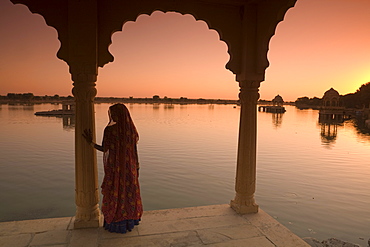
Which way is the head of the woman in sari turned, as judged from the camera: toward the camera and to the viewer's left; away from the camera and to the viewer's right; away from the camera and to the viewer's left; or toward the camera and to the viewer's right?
away from the camera and to the viewer's left

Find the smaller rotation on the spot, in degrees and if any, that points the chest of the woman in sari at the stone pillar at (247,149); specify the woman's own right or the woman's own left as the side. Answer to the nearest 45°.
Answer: approximately 135° to the woman's own right

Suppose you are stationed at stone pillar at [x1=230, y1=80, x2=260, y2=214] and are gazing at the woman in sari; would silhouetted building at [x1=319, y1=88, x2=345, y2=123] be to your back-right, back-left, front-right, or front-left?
back-right

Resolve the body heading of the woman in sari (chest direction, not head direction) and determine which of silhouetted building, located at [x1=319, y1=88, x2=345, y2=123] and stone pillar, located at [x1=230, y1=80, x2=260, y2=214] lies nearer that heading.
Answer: the silhouetted building

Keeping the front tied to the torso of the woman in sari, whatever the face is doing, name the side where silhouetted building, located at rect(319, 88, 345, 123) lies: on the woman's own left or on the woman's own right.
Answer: on the woman's own right

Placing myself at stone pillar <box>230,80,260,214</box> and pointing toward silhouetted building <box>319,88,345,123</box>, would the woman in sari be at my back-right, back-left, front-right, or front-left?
back-left

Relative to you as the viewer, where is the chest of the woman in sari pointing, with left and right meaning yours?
facing away from the viewer and to the left of the viewer
